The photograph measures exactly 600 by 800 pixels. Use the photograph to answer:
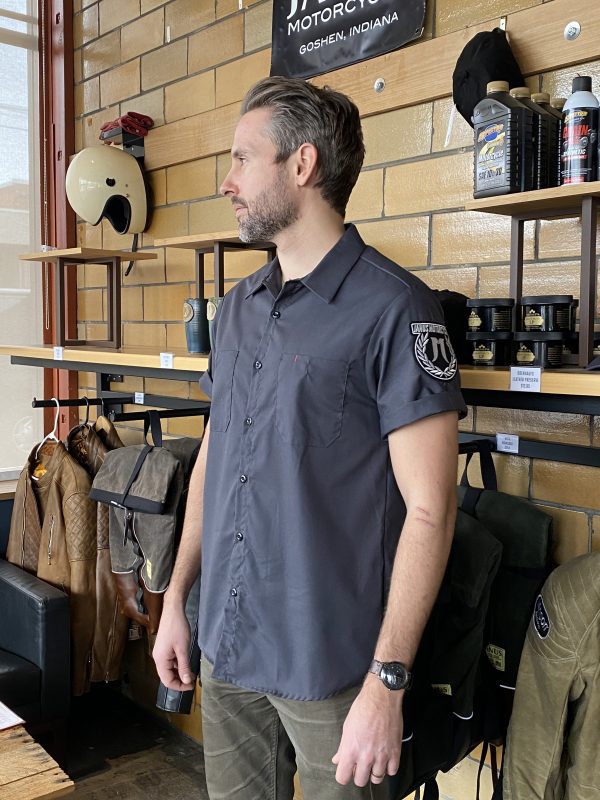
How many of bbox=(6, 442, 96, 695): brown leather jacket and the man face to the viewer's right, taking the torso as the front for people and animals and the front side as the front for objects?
0

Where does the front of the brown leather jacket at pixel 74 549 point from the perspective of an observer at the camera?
facing the viewer and to the left of the viewer

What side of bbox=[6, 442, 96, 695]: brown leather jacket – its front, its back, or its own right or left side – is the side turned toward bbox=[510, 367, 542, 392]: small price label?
left

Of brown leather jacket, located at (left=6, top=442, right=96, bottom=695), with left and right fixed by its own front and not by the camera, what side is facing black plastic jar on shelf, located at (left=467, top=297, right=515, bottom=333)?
left

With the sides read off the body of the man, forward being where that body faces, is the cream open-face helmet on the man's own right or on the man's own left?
on the man's own right

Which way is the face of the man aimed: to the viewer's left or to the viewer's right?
to the viewer's left

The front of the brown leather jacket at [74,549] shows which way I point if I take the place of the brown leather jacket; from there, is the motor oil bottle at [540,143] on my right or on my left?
on my left
